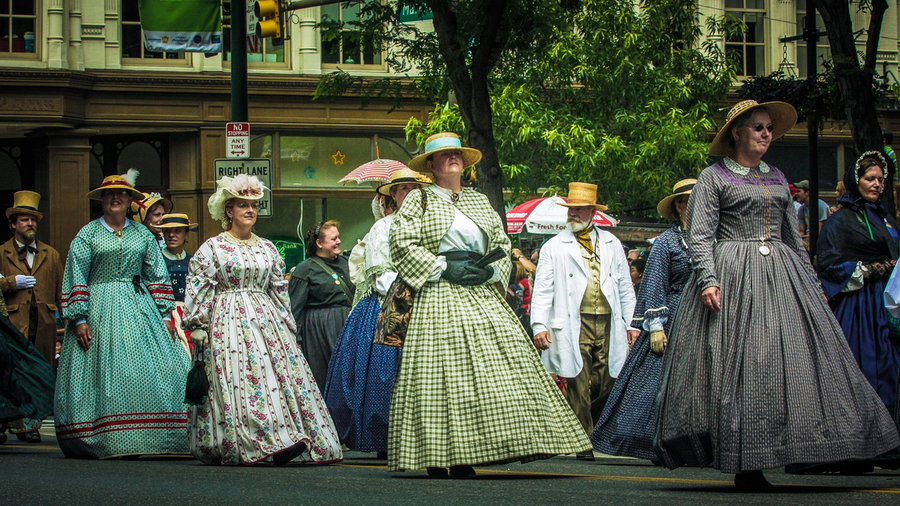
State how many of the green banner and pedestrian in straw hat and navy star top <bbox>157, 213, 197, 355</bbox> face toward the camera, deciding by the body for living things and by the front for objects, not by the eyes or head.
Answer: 2

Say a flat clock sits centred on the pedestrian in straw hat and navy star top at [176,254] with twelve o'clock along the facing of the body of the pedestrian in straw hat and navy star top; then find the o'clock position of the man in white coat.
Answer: The man in white coat is roughly at 10 o'clock from the pedestrian in straw hat and navy star top.

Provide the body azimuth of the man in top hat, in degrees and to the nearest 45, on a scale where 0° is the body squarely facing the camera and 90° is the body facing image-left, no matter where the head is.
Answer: approximately 0°

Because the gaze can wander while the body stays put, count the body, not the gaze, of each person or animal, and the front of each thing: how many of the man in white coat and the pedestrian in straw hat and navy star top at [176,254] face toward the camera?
2

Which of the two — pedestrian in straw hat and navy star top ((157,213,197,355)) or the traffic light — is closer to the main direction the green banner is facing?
the pedestrian in straw hat and navy star top

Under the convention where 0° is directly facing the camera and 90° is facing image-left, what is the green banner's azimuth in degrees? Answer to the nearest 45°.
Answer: approximately 0°

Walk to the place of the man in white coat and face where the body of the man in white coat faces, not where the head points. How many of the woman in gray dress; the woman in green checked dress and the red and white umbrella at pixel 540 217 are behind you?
1
